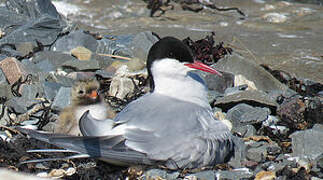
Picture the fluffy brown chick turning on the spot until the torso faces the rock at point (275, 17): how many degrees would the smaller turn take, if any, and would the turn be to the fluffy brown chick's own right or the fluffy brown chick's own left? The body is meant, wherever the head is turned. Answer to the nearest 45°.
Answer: approximately 90° to the fluffy brown chick's own left

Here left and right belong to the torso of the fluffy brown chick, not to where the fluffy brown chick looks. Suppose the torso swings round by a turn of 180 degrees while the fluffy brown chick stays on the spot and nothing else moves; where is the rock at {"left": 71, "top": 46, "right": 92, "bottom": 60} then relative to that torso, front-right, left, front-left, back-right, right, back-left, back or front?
front-right

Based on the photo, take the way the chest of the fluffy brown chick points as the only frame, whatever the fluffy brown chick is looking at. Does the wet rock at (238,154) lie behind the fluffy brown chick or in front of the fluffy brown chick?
in front

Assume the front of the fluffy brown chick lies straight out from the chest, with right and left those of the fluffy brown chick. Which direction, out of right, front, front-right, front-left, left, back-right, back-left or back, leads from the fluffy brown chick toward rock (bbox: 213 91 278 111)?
front-left

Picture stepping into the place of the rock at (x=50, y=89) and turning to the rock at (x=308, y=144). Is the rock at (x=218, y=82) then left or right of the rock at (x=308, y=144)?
left

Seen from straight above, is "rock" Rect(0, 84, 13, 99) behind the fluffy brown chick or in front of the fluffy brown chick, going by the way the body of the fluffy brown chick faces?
behind

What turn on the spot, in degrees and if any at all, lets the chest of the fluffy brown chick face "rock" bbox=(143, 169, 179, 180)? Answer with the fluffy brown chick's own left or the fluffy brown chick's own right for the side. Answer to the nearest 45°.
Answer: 0° — it already faces it

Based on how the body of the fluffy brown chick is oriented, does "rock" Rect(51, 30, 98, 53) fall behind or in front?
behind

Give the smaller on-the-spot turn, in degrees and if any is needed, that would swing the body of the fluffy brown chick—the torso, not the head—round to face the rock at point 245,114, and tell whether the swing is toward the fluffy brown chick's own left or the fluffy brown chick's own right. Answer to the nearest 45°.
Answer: approximately 45° to the fluffy brown chick's own left

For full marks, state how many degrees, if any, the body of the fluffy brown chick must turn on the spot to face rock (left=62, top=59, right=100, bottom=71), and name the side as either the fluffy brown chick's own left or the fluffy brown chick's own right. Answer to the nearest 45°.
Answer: approximately 135° to the fluffy brown chick's own left

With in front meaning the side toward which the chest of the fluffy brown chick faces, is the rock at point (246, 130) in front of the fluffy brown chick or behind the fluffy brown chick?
in front
